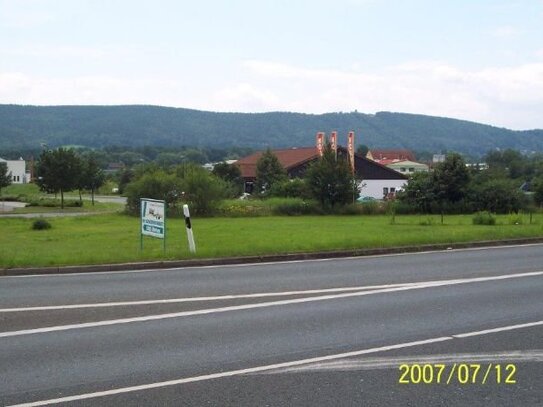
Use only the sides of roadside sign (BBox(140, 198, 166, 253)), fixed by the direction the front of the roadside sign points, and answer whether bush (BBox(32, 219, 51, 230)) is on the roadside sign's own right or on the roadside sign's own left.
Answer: on the roadside sign's own right

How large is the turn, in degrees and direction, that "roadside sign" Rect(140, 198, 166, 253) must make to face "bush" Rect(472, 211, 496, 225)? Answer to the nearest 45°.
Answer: approximately 180°

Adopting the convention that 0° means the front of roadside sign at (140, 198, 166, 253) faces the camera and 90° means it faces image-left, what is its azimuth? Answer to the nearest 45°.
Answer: approximately 45°

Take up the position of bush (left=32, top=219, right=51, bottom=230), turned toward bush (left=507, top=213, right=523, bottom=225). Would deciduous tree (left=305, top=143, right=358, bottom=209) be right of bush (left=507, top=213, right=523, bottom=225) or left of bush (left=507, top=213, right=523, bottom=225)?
left

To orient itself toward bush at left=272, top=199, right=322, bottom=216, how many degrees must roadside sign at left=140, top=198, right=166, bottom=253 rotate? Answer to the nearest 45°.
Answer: approximately 135° to its right

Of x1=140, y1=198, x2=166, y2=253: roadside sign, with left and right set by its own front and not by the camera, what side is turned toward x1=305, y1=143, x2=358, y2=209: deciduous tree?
back

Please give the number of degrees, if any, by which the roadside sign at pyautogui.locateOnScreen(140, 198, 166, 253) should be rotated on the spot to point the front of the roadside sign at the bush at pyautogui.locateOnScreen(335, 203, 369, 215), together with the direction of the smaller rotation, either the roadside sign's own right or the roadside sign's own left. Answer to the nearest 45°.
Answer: approximately 180°
